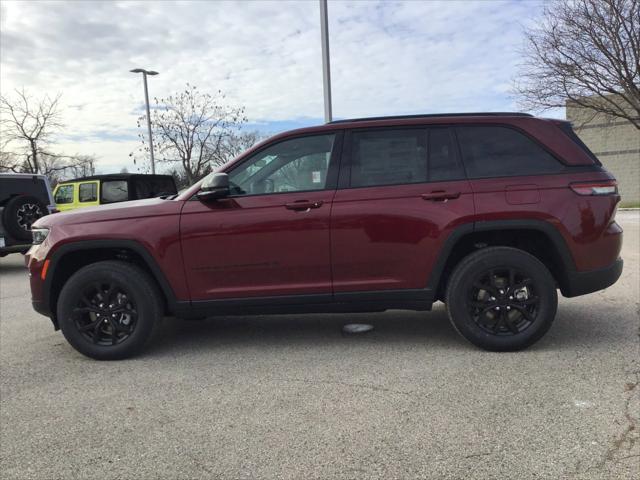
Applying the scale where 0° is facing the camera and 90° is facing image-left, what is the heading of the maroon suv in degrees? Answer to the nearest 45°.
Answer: approximately 90°

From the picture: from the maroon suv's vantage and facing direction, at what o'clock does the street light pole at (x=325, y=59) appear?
The street light pole is roughly at 3 o'clock from the maroon suv.
